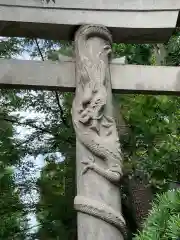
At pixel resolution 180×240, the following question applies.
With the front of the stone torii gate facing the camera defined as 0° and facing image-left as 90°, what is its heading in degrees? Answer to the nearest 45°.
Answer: approximately 0°
